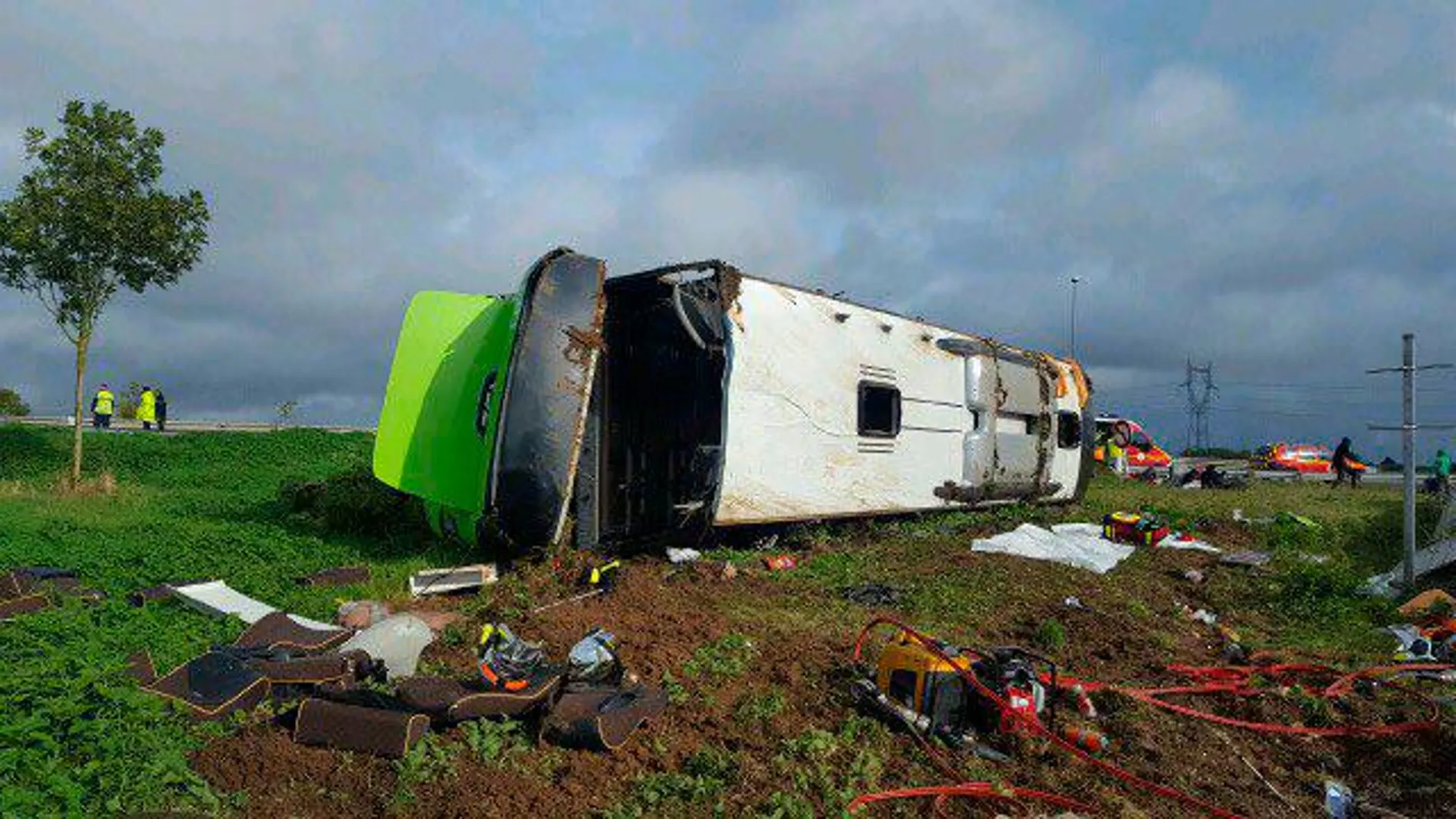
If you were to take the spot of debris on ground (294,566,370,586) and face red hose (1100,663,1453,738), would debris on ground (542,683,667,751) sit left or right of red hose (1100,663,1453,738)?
right

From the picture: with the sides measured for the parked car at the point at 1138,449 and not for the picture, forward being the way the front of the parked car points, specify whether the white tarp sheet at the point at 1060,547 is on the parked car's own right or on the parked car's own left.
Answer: on the parked car's own right

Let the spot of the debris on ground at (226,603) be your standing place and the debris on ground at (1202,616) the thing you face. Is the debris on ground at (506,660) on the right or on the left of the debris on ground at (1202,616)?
right

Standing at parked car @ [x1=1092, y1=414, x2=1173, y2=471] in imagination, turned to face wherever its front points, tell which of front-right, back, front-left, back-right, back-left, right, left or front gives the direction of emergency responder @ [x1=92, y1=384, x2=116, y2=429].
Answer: back-right
